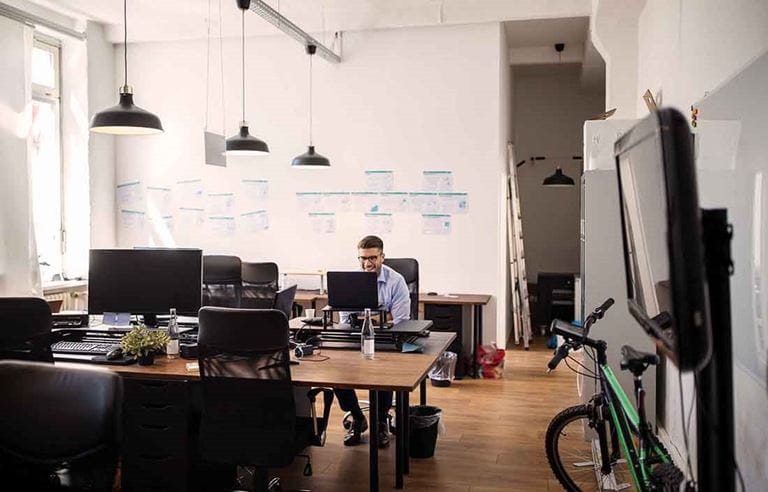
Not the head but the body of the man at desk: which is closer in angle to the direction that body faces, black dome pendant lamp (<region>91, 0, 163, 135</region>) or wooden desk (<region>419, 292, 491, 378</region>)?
the black dome pendant lamp

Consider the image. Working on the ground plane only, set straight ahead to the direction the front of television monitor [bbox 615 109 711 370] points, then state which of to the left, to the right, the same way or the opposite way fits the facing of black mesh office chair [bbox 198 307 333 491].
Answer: to the right

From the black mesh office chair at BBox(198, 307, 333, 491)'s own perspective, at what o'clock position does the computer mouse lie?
The computer mouse is roughly at 9 o'clock from the black mesh office chair.

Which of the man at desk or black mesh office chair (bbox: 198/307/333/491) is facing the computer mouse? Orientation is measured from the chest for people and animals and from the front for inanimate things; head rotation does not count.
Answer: the man at desk

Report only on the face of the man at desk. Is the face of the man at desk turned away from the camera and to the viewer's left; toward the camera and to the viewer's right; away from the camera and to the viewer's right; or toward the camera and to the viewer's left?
toward the camera and to the viewer's left

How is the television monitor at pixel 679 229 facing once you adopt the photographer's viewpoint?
facing to the left of the viewer

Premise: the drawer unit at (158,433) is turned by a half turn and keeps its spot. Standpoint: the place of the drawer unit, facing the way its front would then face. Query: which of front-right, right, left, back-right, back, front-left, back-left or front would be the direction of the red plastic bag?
front-right

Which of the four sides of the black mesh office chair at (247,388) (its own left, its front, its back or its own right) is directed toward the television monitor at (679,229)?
right

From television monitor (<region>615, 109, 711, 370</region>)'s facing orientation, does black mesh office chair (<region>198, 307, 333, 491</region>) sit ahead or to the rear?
ahead

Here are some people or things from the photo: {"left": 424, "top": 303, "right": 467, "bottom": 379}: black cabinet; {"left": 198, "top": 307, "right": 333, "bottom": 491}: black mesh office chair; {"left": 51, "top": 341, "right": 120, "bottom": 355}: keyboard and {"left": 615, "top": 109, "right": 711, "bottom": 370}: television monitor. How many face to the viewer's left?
1
